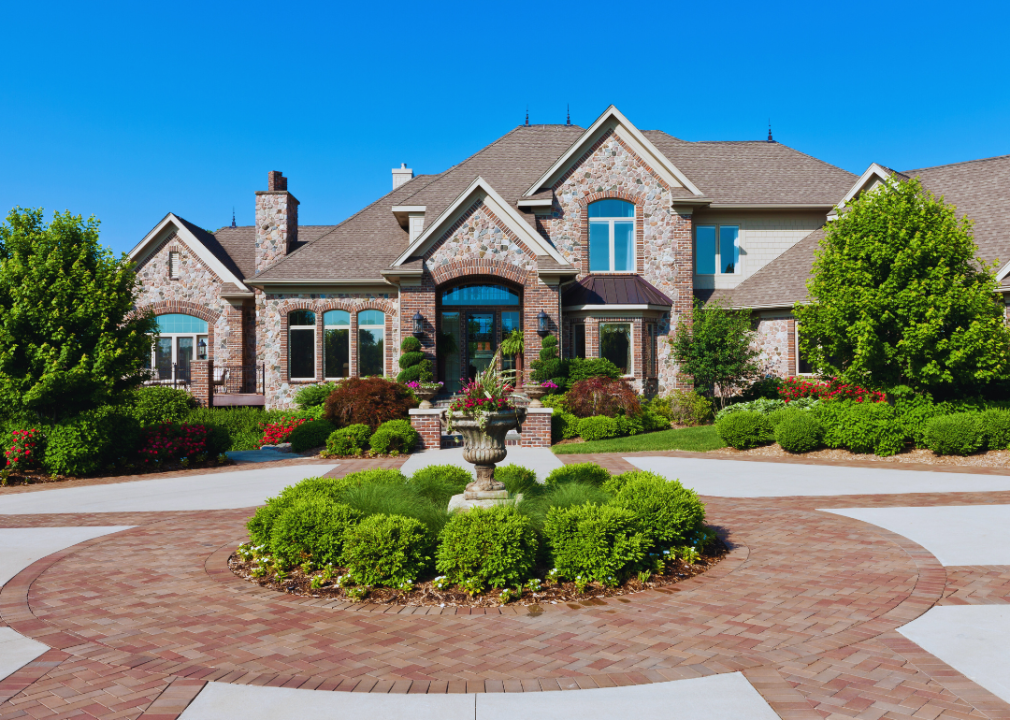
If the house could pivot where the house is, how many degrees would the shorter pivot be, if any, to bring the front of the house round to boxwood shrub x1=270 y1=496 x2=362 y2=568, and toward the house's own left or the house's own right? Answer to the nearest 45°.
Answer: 0° — it already faces it

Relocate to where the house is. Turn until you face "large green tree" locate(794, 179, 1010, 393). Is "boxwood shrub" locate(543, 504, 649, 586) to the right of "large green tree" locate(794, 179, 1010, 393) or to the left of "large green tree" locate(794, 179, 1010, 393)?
right

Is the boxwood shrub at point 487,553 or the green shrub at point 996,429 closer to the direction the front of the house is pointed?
the boxwood shrub

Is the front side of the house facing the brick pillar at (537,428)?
yes

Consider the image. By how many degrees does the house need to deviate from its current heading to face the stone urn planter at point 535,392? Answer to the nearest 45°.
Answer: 0° — it already faces it

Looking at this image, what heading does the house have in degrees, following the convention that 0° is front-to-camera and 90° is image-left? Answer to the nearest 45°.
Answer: approximately 0°

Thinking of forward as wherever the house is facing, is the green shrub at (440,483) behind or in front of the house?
in front

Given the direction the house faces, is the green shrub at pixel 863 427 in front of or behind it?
in front

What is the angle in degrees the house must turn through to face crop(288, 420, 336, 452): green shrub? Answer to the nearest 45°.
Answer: approximately 45° to its right

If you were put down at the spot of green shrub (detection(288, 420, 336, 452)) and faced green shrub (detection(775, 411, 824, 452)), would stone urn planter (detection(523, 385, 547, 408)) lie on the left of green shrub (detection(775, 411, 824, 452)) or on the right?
left
